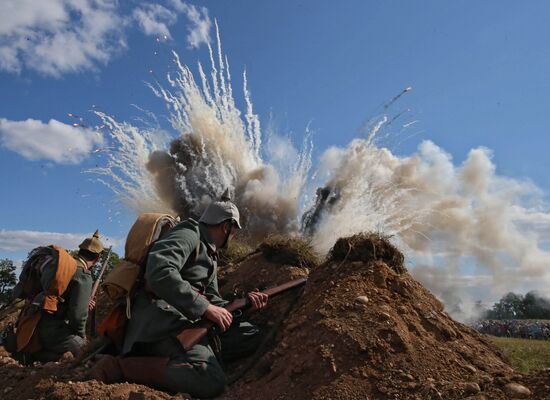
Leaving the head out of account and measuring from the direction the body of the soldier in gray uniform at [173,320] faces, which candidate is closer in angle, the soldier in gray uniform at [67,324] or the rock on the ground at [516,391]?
the rock on the ground

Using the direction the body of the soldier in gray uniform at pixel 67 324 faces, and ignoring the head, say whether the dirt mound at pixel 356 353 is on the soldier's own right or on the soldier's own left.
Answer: on the soldier's own right

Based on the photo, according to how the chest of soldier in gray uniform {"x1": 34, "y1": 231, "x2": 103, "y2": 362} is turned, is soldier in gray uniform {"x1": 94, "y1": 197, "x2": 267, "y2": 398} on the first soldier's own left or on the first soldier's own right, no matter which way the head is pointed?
on the first soldier's own right

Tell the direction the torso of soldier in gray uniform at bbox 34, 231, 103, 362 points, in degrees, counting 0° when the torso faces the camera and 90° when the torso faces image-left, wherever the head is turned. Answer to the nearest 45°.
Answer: approximately 225°

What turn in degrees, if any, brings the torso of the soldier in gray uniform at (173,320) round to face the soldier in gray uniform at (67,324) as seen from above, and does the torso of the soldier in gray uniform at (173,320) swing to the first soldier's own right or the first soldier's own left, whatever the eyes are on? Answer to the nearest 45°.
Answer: approximately 135° to the first soldier's own left

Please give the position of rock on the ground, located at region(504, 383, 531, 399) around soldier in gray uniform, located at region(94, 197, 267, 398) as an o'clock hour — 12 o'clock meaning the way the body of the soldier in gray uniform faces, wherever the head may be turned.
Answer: The rock on the ground is roughly at 1 o'clock from the soldier in gray uniform.

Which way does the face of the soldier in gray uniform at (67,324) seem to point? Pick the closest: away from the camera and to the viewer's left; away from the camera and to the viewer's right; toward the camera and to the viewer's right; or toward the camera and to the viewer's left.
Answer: away from the camera and to the viewer's right

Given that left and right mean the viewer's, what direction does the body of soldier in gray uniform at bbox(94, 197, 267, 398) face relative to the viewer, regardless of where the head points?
facing to the right of the viewer

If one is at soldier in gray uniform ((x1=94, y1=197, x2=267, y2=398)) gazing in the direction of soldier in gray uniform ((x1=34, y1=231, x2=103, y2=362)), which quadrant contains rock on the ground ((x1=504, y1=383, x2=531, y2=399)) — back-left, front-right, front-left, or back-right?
back-right

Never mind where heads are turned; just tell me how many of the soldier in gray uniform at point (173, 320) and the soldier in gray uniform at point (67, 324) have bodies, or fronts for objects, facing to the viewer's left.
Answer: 0

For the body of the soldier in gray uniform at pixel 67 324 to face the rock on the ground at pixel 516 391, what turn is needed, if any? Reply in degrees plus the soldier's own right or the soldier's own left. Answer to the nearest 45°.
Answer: approximately 90° to the soldier's own right
